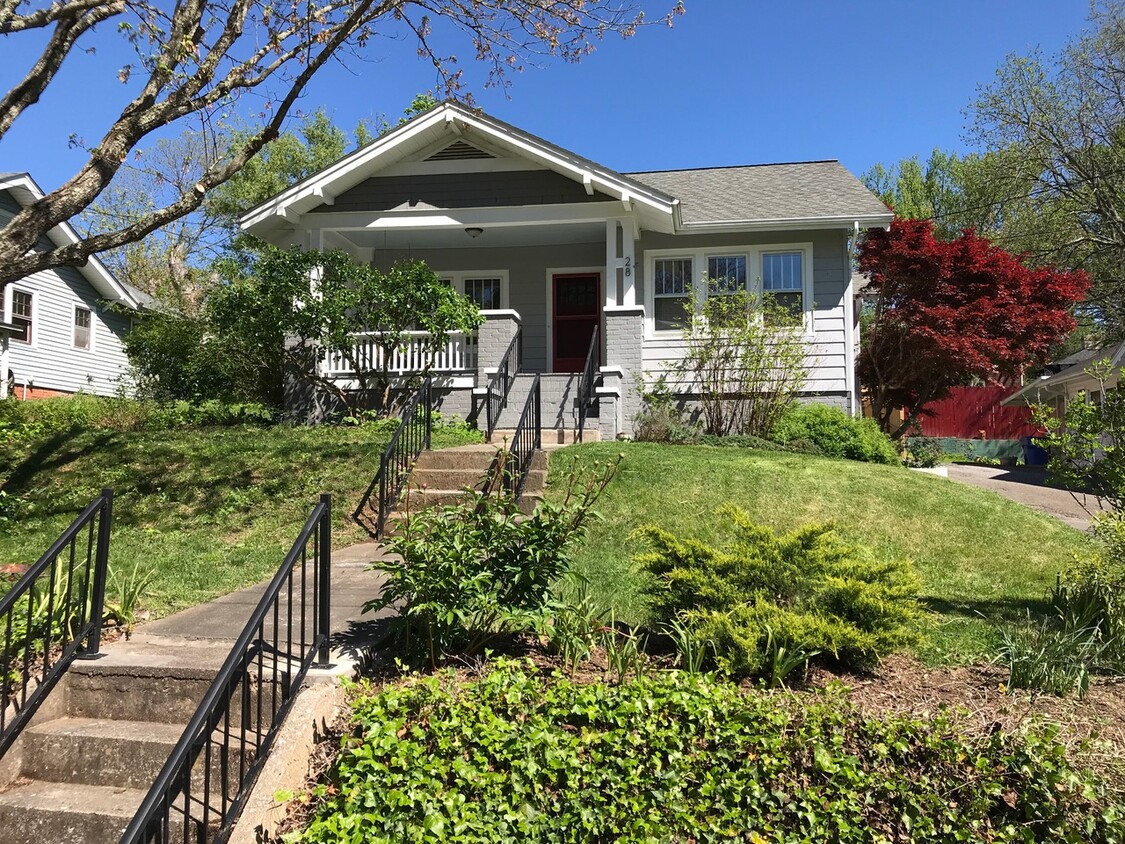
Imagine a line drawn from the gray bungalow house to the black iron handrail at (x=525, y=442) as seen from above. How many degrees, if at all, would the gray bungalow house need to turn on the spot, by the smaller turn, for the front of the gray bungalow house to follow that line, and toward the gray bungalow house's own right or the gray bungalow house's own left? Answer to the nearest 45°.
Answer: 0° — it already faces it

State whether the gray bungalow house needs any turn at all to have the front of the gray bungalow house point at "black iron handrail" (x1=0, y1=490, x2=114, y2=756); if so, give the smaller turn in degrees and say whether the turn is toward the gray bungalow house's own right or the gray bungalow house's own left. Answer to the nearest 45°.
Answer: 0° — it already faces it

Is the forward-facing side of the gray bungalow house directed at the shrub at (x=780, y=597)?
yes

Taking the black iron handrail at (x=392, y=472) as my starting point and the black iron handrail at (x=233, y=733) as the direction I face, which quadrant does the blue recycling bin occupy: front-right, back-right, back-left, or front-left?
back-left

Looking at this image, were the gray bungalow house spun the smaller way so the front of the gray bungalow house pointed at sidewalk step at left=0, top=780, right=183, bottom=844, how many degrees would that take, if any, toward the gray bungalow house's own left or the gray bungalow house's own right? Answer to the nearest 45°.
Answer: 0° — it already faces it

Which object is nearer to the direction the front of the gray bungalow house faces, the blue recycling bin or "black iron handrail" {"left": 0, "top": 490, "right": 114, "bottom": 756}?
the black iron handrail

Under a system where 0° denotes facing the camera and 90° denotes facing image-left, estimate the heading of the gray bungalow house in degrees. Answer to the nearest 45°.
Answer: approximately 0°

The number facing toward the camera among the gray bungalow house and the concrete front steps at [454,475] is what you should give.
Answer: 2
